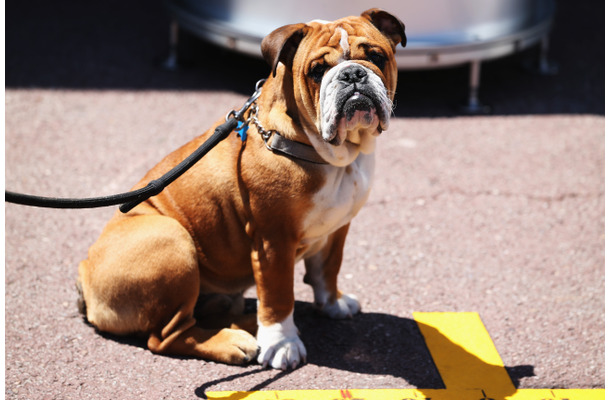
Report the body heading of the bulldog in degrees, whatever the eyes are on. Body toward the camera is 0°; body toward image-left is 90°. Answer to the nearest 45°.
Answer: approximately 315°

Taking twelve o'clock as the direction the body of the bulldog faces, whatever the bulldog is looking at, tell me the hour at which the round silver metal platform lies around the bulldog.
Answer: The round silver metal platform is roughly at 8 o'clock from the bulldog.
